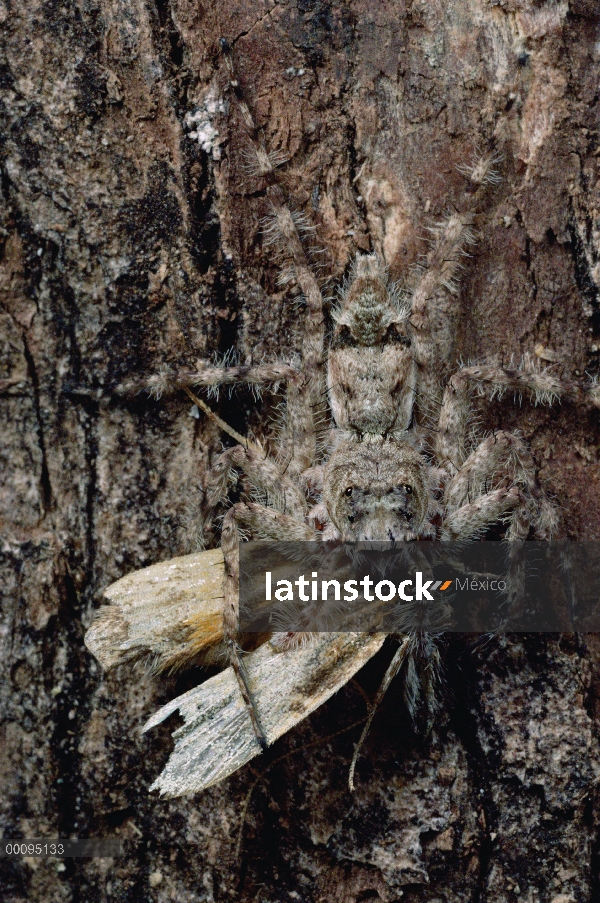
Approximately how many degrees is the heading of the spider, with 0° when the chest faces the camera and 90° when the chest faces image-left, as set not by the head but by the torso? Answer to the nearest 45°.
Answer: approximately 0°
